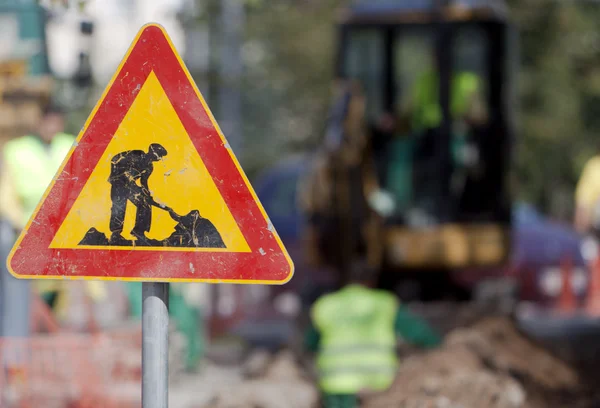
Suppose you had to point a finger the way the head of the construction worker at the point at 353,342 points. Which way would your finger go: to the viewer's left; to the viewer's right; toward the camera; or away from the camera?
away from the camera

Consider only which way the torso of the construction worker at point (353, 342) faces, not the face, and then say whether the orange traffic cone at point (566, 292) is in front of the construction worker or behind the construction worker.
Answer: in front

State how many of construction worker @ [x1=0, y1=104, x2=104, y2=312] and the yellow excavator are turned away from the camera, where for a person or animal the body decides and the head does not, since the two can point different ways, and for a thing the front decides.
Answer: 0

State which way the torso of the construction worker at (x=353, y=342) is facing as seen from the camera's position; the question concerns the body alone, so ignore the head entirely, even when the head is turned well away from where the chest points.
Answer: away from the camera

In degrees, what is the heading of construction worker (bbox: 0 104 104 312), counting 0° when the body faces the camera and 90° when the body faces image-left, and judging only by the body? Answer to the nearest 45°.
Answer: approximately 315°

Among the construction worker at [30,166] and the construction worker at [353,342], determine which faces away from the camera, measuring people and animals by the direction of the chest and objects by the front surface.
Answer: the construction worker at [353,342]

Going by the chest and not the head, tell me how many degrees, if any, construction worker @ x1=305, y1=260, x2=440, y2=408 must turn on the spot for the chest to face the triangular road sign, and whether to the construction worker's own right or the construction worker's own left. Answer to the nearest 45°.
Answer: approximately 180°

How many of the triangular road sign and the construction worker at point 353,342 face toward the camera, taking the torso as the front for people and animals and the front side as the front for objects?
1

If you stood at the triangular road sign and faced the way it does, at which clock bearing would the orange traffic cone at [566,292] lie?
The orange traffic cone is roughly at 7 o'clock from the triangular road sign.

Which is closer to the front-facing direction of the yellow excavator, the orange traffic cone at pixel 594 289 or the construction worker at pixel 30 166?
the construction worker

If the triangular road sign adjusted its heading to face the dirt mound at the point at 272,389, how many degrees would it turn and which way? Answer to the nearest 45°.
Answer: approximately 180°

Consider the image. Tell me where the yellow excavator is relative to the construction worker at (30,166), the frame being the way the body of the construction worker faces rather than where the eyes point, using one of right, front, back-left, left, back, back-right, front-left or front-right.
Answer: left
